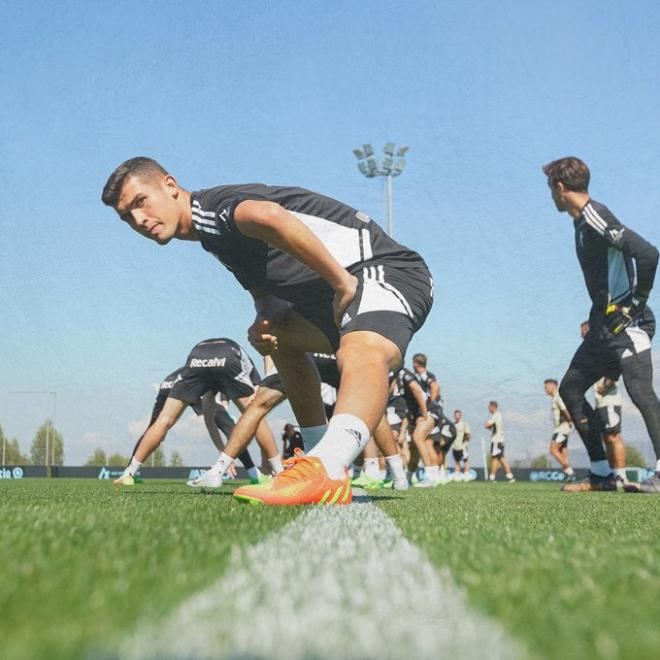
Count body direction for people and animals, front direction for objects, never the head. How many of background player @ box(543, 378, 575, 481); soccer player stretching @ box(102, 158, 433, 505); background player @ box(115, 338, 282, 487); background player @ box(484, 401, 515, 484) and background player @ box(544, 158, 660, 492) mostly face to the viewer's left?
4

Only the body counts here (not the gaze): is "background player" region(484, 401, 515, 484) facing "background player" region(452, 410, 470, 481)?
no

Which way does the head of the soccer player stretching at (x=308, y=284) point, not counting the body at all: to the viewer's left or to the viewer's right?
to the viewer's left

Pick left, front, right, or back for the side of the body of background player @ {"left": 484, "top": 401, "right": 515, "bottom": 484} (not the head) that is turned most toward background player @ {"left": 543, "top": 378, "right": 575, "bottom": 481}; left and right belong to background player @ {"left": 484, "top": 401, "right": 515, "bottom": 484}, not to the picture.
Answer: left

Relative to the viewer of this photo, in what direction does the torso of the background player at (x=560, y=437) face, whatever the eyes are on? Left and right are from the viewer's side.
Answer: facing to the left of the viewer

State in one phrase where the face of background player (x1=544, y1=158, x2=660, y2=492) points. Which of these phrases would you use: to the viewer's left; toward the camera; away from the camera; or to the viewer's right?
to the viewer's left

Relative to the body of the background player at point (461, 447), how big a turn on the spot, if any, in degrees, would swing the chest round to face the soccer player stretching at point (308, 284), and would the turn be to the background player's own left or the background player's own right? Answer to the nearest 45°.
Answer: approximately 45° to the background player's own left

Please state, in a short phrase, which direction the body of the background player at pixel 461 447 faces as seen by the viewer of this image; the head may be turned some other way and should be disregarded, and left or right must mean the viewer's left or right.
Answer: facing the viewer and to the left of the viewer

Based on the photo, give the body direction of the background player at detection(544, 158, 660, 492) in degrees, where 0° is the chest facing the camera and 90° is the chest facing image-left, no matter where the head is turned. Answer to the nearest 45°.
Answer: approximately 90°

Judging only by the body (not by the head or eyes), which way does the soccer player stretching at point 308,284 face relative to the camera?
to the viewer's left

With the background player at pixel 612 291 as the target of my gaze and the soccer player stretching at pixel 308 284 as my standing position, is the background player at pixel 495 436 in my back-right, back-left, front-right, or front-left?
front-left

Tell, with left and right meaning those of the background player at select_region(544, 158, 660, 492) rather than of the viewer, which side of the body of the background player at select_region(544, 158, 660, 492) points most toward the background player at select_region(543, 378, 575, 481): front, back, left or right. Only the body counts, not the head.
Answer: right
